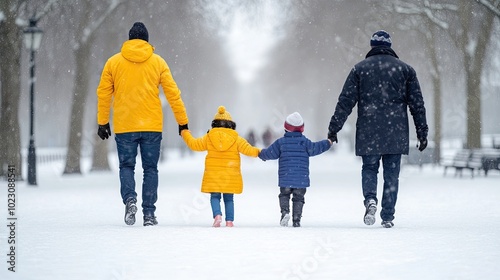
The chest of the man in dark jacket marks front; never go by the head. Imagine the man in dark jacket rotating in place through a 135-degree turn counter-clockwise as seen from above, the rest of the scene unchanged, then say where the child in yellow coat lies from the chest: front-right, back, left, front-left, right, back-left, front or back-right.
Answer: front-right

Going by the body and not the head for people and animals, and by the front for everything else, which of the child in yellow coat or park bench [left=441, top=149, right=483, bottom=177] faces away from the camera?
the child in yellow coat

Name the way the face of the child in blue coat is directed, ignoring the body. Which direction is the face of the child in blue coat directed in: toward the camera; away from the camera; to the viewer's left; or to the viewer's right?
away from the camera

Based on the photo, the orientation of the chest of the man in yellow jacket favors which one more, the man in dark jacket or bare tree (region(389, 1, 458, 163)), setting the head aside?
the bare tree

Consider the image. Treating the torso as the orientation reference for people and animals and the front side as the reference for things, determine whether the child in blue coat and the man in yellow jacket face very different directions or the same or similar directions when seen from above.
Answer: same or similar directions

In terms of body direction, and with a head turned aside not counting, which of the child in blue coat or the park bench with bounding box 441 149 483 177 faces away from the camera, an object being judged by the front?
the child in blue coat

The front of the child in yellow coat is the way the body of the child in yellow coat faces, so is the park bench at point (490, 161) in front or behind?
in front

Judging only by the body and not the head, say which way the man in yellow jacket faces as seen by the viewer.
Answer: away from the camera

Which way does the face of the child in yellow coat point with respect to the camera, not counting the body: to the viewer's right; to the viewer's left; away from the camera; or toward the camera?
away from the camera

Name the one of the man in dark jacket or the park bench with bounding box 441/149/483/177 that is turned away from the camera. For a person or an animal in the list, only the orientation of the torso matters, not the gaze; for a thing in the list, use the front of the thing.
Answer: the man in dark jacket

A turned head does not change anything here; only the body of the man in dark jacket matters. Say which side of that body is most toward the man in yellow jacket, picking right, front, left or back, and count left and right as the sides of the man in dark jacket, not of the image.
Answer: left

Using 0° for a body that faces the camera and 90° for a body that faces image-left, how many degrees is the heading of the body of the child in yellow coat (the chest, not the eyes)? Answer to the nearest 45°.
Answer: approximately 180°

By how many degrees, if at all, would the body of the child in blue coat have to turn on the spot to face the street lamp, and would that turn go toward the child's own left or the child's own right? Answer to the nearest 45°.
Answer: approximately 45° to the child's own left

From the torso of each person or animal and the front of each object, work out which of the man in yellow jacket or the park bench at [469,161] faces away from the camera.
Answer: the man in yellow jacket

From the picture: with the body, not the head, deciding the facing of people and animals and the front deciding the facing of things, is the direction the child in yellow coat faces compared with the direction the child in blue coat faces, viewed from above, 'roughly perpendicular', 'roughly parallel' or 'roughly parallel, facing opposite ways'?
roughly parallel

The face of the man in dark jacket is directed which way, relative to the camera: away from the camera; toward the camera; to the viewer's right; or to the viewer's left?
away from the camera

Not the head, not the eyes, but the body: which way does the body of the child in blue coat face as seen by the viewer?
away from the camera

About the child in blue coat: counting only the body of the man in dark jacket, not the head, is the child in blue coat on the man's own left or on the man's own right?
on the man's own left

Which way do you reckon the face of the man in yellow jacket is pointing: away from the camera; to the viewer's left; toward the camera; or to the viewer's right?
away from the camera

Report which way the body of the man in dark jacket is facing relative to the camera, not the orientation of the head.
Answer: away from the camera
